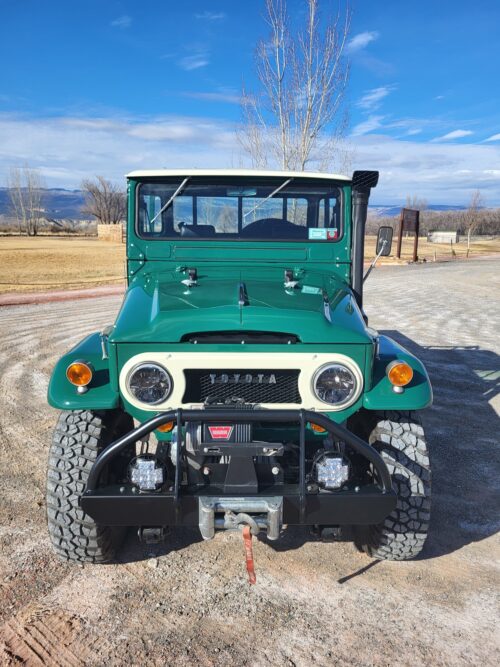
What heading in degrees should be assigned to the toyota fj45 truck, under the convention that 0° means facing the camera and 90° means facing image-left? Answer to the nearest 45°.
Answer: approximately 0°
